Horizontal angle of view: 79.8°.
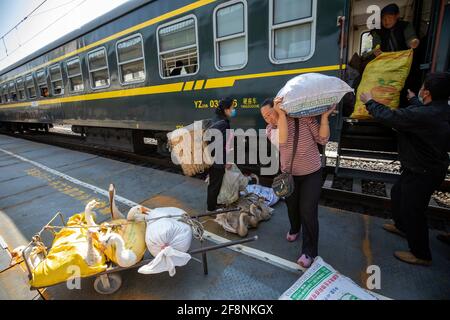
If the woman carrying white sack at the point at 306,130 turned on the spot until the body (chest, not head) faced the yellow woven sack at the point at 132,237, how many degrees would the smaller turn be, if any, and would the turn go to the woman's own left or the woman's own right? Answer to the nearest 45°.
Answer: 0° — they already face it

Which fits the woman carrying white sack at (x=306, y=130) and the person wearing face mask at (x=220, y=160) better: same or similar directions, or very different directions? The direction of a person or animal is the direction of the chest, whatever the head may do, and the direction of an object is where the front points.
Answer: very different directions

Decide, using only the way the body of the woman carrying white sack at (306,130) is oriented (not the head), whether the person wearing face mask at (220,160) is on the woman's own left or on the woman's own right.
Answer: on the woman's own right

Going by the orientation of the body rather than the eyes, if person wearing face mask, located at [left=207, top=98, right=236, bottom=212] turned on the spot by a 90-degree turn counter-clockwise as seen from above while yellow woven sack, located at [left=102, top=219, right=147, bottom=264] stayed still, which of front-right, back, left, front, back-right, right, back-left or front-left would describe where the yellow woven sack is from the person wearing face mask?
back-left

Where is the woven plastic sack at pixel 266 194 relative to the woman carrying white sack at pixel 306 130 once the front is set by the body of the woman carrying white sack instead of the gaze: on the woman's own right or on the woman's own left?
on the woman's own right

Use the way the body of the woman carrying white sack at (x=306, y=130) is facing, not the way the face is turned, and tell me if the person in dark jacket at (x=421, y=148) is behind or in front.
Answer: behind

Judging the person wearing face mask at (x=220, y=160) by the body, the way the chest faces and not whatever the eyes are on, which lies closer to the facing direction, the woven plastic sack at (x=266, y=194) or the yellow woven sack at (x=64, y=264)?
the woven plastic sack

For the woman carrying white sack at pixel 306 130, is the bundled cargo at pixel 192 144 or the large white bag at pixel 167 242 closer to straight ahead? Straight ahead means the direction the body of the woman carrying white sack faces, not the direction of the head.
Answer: the large white bag

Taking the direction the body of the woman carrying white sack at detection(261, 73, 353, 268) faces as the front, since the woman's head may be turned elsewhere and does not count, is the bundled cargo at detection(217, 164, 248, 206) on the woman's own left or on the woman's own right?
on the woman's own right

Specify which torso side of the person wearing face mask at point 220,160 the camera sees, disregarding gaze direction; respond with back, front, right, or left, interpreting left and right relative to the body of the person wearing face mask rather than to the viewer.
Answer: right
